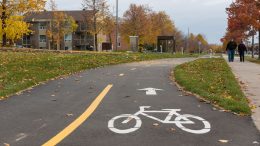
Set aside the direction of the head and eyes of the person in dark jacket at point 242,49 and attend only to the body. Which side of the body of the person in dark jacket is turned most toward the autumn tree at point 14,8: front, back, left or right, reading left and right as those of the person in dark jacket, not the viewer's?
left

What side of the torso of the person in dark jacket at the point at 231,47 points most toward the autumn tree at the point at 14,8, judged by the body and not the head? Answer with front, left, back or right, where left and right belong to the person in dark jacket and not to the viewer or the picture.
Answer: left

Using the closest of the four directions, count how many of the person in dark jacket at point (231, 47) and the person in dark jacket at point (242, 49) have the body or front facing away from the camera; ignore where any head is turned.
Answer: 2

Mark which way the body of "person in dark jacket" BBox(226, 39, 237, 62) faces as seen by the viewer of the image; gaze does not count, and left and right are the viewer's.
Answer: facing away from the viewer

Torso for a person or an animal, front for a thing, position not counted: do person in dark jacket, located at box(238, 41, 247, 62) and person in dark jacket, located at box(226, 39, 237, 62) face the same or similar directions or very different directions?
same or similar directions

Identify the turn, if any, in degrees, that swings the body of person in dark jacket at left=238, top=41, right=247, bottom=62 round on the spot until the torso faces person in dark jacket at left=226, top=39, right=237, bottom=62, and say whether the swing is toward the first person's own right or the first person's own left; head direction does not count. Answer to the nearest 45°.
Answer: approximately 135° to the first person's own left

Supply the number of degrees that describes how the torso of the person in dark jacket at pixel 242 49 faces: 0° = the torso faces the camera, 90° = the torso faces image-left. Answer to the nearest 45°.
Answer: approximately 180°

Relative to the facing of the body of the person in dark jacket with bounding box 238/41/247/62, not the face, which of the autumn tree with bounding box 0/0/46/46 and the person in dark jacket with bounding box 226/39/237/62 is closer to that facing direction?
the autumn tree

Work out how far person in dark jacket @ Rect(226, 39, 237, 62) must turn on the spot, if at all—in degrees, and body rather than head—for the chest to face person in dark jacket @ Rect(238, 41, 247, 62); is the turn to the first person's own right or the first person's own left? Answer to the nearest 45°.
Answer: approximately 45° to the first person's own right
